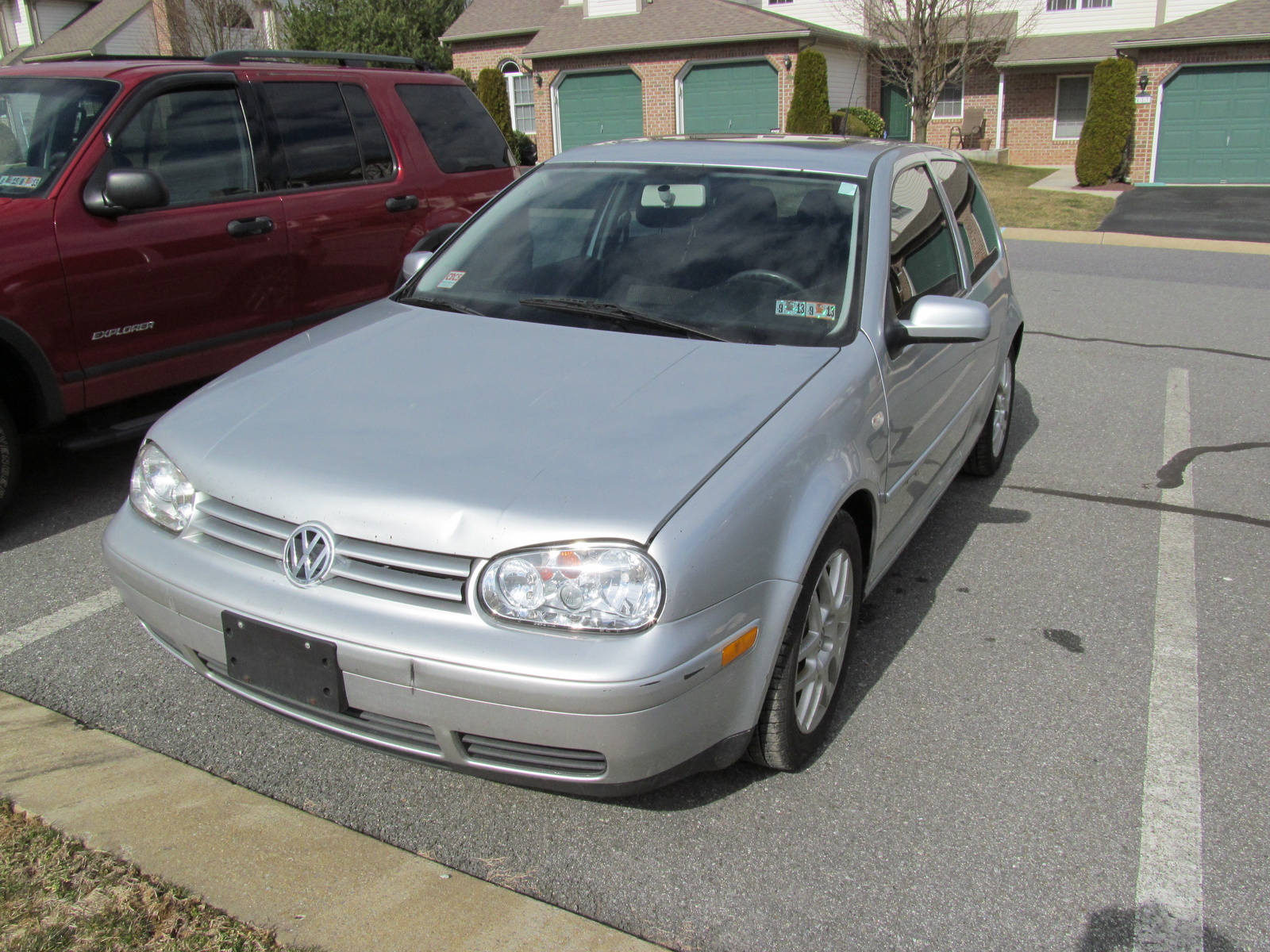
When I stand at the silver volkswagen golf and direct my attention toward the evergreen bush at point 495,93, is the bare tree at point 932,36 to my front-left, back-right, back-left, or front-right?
front-right

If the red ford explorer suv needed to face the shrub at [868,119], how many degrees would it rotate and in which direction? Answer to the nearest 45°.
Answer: approximately 180°

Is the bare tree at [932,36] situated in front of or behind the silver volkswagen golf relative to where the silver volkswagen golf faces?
behind

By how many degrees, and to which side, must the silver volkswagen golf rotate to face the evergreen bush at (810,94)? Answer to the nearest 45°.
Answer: approximately 135° to its right

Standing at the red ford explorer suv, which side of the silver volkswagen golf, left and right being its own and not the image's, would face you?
right

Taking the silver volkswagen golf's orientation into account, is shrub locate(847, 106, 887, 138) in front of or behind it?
behind

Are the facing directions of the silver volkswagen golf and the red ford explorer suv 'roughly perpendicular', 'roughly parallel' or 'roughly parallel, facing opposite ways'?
roughly parallel

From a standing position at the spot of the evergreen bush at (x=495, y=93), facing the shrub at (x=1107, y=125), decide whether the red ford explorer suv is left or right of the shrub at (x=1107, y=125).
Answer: right

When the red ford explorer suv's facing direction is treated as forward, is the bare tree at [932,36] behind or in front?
behind

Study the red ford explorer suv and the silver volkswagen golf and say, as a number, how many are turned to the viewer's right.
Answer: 0

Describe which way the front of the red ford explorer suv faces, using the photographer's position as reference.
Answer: facing the viewer and to the left of the viewer

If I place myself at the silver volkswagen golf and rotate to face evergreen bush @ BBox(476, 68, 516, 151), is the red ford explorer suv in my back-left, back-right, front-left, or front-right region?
front-left
